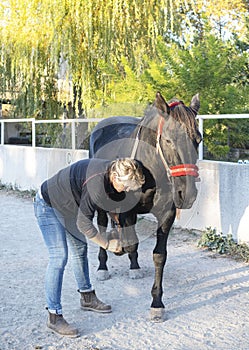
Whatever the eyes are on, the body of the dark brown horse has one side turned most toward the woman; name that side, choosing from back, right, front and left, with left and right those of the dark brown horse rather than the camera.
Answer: right

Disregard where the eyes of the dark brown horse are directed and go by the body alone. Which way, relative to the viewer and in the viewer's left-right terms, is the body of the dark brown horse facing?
facing the viewer and to the right of the viewer

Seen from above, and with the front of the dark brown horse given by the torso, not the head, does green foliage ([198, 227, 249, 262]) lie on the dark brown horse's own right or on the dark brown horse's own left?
on the dark brown horse's own left

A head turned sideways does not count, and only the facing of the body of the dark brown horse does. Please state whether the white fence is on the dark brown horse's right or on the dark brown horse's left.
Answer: on the dark brown horse's left

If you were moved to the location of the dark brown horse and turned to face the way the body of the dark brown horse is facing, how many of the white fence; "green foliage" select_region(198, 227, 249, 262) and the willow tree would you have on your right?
0

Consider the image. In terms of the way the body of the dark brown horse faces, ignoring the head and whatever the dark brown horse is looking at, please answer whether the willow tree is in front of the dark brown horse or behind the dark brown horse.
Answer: behind
